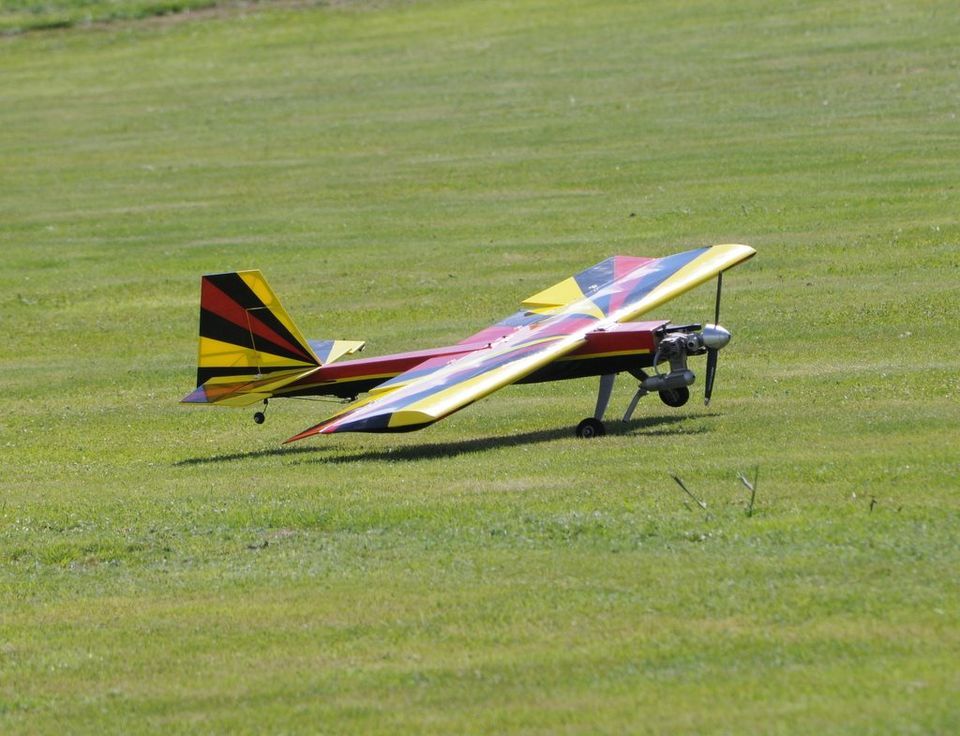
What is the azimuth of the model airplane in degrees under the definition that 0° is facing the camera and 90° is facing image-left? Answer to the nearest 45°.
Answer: approximately 315°
